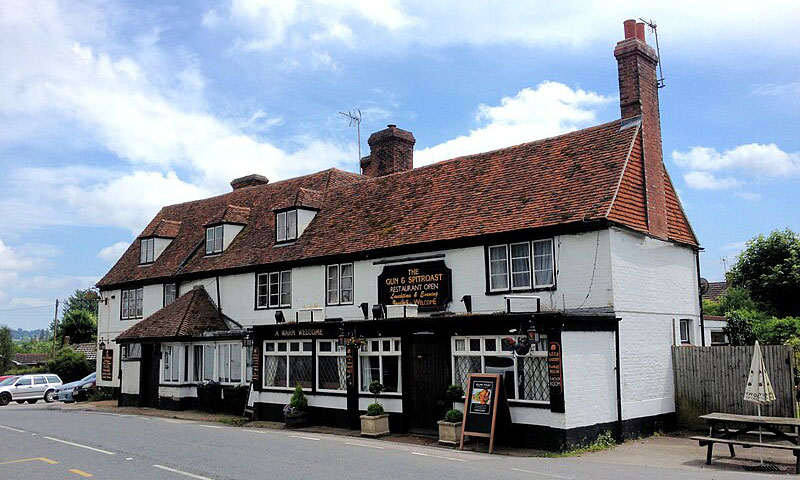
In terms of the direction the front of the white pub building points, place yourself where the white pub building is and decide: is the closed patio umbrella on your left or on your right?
on your left

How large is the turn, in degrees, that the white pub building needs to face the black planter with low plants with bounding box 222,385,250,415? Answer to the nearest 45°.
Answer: approximately 90° to its right

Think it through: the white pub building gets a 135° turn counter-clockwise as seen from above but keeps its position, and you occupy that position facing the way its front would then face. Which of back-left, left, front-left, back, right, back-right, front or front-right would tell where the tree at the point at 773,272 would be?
front-left

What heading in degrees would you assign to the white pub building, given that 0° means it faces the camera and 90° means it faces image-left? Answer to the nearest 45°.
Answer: approximately 45°

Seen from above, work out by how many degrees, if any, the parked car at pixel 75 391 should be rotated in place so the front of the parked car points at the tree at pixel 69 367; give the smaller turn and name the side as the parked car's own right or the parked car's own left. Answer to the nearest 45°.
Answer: approximately 135° to the parked car's own right

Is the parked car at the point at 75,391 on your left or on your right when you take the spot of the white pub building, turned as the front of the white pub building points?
on your right

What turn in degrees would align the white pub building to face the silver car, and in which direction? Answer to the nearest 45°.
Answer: approximately 90° to its right
